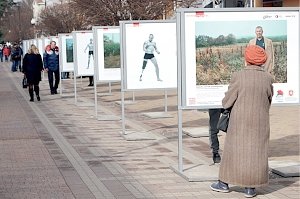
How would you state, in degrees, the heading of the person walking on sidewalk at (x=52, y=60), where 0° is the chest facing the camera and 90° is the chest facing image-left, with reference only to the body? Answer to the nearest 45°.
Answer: approximately 0°

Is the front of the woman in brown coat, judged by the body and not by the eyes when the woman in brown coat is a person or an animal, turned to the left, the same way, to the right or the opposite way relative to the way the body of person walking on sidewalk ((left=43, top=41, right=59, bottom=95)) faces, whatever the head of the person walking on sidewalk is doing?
the opposite way

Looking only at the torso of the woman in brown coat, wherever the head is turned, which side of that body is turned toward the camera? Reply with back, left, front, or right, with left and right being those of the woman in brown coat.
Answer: back

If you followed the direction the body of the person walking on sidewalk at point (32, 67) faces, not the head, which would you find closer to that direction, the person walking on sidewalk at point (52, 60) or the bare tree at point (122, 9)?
the person walking on sidewalk

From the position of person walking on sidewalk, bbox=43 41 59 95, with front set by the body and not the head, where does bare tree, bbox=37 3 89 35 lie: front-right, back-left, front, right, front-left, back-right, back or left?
back

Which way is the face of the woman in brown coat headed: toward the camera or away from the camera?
away from the camera
